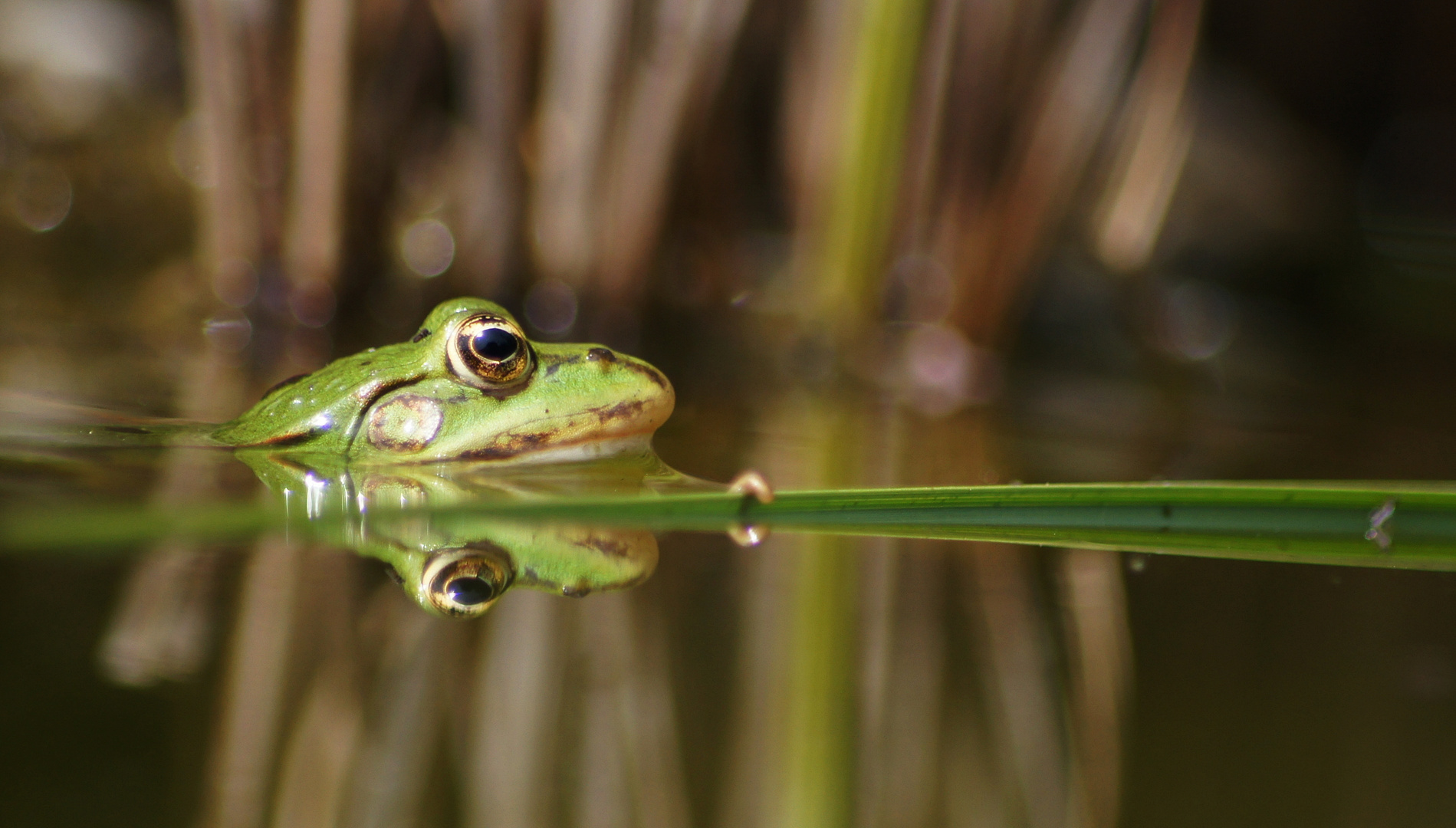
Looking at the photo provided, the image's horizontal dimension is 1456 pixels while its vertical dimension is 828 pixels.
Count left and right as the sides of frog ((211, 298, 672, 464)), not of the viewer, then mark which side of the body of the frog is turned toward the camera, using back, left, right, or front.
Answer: right

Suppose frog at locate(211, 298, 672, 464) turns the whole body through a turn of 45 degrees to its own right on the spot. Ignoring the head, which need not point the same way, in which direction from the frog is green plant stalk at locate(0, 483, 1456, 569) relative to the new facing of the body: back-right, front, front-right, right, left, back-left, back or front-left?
front

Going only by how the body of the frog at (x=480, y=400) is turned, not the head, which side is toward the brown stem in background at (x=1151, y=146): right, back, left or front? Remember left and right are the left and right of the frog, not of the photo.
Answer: left
